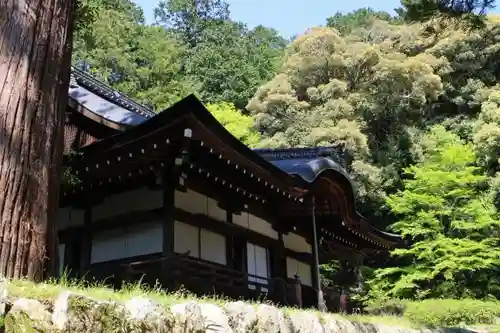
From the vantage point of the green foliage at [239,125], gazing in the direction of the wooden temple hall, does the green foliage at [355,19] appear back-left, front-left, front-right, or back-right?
back-left

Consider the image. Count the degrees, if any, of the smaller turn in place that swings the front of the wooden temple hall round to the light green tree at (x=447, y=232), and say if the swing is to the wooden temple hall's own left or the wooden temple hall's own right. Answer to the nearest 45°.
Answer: approximately 90° to the wooden temple hall's own left

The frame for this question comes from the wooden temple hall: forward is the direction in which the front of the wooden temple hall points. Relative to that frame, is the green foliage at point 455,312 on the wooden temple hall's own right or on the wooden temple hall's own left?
on the wooden temple hall's own left

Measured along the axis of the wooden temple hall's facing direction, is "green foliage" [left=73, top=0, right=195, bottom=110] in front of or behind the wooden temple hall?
behind
